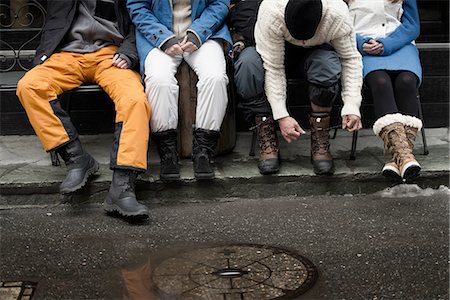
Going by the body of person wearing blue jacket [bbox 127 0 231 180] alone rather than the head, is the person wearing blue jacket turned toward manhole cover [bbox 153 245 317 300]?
yes

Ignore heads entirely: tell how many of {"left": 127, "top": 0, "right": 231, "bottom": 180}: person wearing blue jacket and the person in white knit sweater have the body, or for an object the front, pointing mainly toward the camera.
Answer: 2

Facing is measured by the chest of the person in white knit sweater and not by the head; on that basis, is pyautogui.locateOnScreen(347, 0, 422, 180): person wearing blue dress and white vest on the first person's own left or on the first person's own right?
on the first person's own left

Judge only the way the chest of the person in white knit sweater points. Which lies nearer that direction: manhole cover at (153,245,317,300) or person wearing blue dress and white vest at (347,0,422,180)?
the manhole cover

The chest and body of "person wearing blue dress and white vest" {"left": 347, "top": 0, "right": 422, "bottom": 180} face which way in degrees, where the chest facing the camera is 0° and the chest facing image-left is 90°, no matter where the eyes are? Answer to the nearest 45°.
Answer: approximately 0°

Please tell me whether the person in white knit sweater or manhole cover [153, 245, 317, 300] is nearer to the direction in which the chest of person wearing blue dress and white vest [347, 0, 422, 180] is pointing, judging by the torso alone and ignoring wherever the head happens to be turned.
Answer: the manhole cover

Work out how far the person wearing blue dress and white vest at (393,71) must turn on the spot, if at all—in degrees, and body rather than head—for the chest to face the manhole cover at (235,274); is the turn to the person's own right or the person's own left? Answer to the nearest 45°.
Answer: approximately 45° to the person's own right

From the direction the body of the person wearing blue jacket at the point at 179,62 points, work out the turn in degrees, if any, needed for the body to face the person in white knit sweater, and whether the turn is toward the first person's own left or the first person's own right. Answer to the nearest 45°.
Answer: approximately 90° to the first person's own left

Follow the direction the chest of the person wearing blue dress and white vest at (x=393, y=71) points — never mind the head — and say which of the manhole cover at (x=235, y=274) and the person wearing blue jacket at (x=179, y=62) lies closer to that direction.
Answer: the manhole cover

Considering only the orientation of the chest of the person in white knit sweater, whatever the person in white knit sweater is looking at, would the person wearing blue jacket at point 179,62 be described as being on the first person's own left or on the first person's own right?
on the first person's own right
